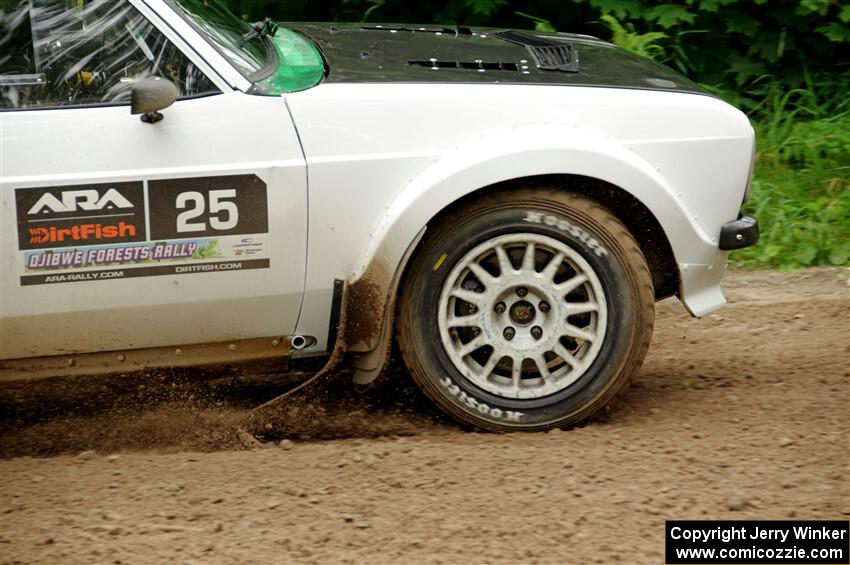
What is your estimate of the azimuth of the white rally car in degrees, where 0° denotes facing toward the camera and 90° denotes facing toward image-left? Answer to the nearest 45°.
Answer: approximately 270°
